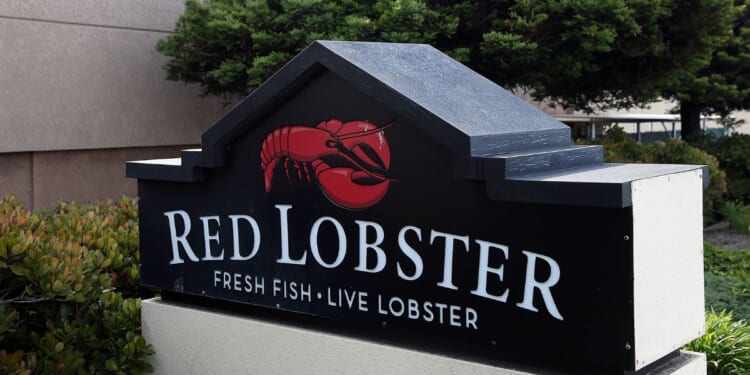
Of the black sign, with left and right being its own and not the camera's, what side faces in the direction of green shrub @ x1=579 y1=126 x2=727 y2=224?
back

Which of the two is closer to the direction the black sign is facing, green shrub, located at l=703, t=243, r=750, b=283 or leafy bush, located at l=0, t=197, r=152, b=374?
the leafy bush

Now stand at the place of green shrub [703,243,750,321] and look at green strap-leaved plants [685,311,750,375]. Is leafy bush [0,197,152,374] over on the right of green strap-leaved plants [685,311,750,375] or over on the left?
right

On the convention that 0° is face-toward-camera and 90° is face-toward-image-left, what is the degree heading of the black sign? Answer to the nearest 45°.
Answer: approximately 45°

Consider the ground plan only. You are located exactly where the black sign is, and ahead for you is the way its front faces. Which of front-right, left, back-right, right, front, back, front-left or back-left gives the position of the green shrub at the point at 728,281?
back

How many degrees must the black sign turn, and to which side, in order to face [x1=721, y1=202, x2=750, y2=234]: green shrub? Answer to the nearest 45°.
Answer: approximately 180°

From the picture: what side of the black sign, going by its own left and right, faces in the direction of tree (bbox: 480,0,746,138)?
back

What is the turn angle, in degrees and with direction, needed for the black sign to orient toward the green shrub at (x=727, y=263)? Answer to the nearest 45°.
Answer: approximately 180°
